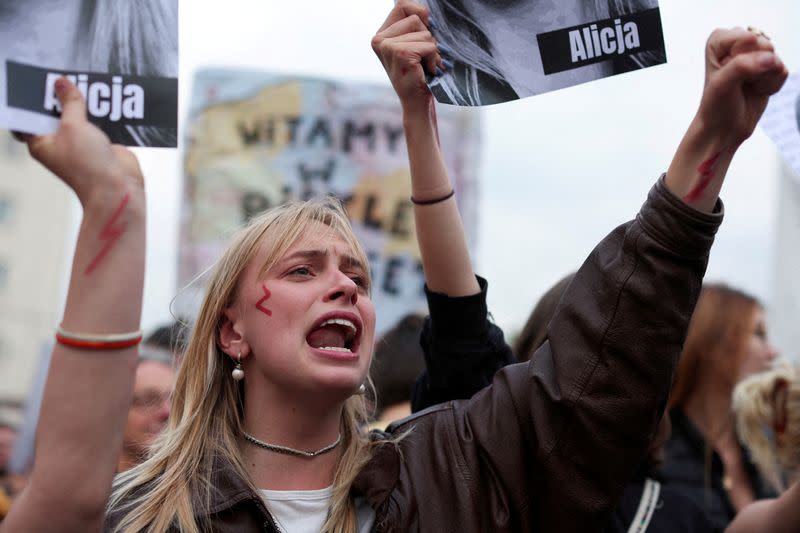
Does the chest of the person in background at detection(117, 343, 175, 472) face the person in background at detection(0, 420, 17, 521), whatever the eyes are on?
no

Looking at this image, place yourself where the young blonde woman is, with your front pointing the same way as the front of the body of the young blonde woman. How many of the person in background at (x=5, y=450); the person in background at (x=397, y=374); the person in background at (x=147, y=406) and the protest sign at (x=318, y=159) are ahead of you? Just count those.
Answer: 0

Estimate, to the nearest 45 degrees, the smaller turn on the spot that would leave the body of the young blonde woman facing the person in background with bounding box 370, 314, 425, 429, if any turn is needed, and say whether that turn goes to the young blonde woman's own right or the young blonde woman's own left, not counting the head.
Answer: approximately 135° to the young blonde woman's own left

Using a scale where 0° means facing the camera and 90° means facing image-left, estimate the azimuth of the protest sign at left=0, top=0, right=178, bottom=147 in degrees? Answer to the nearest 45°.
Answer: approximately 0°

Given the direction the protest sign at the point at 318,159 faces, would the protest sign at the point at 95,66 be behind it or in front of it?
in front

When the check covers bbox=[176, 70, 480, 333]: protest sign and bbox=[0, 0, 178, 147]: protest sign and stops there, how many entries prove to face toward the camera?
2

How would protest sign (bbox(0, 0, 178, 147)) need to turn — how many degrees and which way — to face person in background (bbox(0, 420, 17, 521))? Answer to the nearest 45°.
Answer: approximately 180°

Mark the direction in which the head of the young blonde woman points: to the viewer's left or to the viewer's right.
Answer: to the viewer's right

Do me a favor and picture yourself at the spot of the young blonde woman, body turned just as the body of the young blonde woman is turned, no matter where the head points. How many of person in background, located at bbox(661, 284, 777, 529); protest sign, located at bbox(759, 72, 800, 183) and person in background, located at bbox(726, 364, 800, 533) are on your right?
0

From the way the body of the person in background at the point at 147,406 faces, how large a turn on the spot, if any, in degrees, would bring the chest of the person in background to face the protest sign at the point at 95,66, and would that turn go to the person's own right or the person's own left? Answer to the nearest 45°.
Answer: approximately 45° to the person's own right

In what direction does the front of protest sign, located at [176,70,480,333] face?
toward the camera

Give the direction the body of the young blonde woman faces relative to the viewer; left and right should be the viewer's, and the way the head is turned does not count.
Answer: facing the viewer and to the right of the viewer

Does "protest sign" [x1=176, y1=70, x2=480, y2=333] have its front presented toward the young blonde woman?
yes
